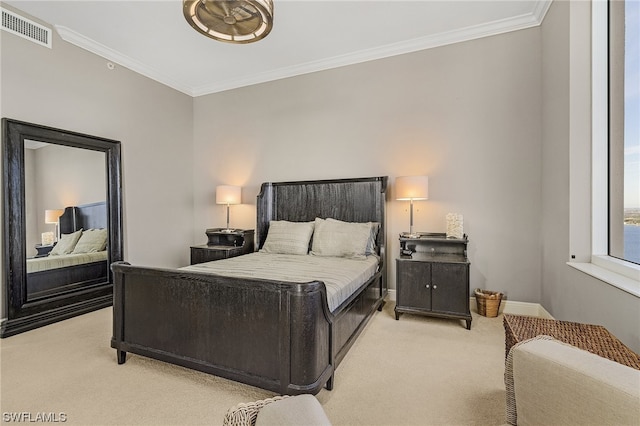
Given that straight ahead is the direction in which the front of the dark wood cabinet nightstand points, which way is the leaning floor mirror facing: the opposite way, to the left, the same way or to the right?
to the left

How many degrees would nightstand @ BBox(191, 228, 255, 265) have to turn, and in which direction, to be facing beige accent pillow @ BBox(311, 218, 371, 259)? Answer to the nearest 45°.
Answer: approximately 90° to its left

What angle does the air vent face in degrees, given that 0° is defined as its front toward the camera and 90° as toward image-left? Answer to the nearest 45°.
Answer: approximately 315°

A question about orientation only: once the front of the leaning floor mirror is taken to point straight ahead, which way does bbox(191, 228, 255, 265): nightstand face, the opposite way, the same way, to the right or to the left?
to the right

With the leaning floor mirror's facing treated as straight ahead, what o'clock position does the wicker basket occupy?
The wicker basket is roughly at 12 o'clock from the leaning floor mirror.

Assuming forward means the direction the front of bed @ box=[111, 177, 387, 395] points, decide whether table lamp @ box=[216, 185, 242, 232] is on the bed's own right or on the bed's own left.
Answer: on the bed's own right

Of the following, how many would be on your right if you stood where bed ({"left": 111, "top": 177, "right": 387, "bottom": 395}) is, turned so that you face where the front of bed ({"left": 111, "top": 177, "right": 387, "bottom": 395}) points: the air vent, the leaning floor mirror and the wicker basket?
2
